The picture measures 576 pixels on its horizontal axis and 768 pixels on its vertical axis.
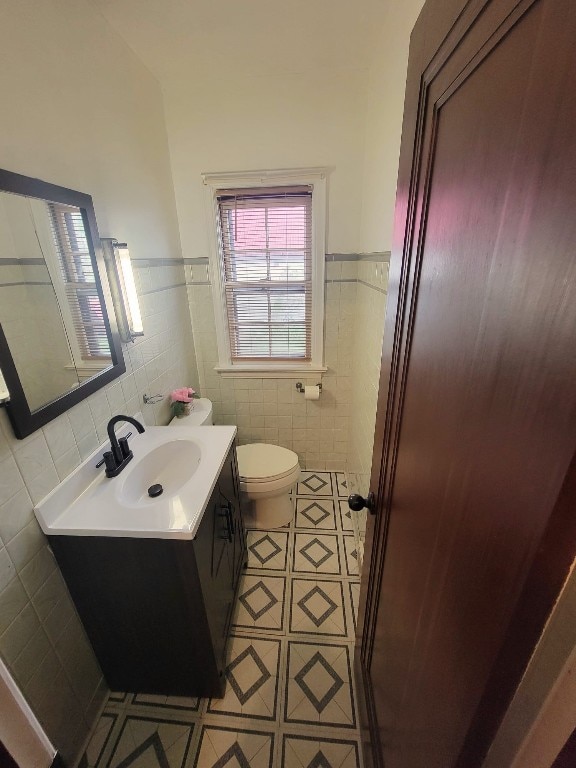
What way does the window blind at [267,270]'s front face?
toward the camera

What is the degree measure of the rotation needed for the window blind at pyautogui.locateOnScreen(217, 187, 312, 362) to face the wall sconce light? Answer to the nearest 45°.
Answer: approximately 45° to its right

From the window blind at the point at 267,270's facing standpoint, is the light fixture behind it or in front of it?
in front

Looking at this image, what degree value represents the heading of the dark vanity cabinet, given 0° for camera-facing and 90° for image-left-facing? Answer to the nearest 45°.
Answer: approximately 270°

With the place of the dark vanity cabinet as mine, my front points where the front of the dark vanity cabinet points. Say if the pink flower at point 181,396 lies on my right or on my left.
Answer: on my left

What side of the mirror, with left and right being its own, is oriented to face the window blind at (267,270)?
left

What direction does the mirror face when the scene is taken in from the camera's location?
facing the viewer and to the right of the viewer
